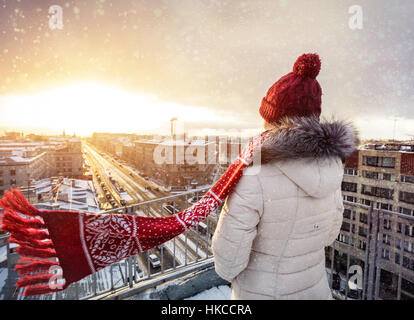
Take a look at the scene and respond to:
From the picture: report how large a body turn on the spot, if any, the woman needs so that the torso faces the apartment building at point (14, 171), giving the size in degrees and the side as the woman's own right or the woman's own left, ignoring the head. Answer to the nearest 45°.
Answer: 0° — they already face it

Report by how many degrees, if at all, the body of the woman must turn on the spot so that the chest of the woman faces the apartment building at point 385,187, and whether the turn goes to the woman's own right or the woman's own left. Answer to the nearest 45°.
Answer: approximately 45° to the woman's own right

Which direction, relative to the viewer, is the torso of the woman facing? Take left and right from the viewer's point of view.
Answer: facing away from the viewer and to the left of the viewer

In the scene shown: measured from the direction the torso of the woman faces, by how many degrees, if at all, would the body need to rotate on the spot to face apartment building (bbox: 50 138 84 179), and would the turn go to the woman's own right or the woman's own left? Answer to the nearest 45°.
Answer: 0° — they already face it

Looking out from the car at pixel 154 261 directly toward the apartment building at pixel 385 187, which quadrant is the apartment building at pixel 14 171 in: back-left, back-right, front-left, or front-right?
back-left

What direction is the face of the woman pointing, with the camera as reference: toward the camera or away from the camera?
away from the camera

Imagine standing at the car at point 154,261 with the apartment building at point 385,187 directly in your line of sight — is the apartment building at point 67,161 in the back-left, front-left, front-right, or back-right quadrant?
back-left
